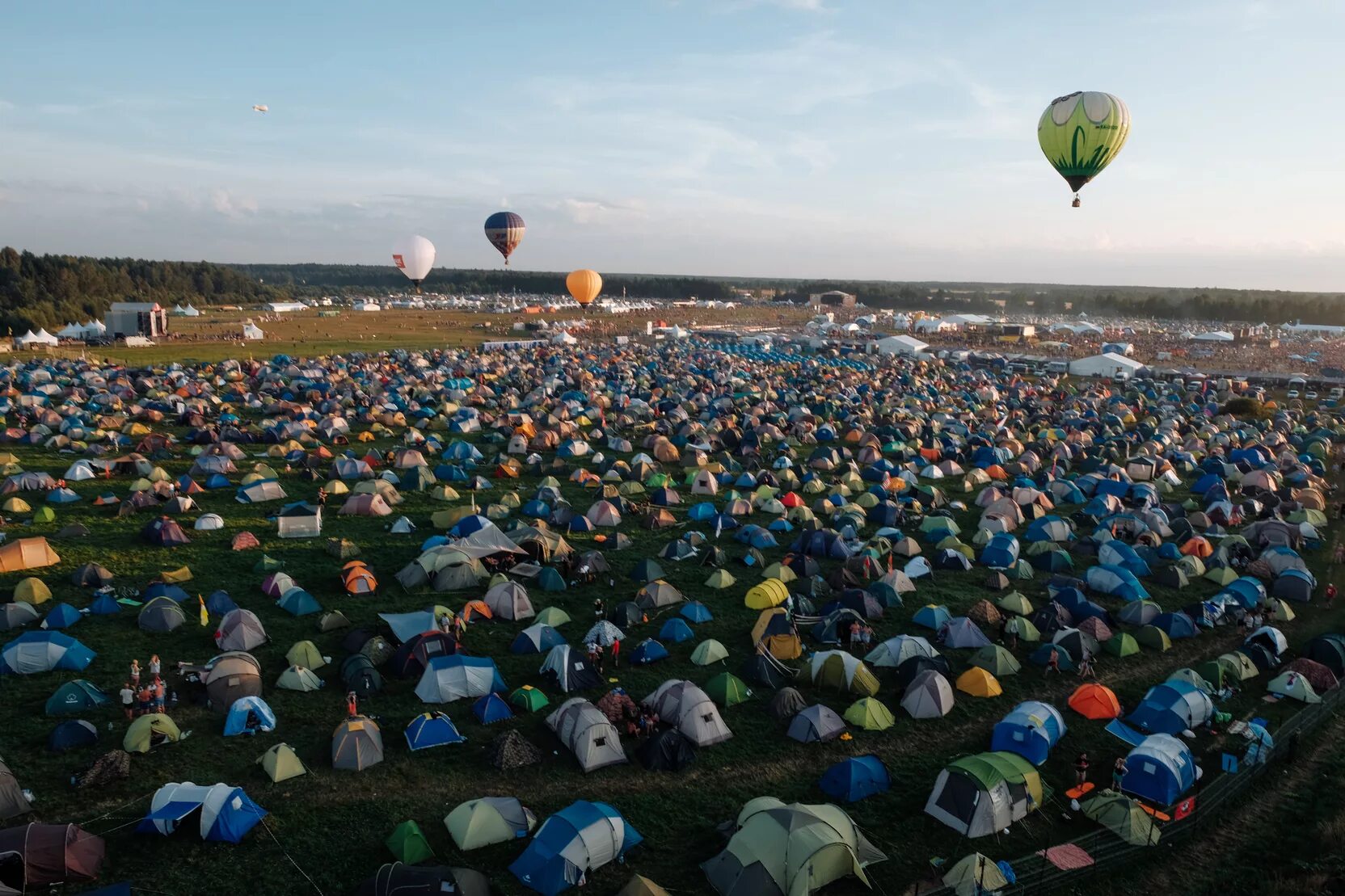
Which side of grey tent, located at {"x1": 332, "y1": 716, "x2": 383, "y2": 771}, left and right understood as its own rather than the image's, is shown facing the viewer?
front

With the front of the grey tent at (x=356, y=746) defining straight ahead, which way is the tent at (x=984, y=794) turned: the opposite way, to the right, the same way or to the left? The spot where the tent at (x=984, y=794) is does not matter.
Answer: to the right

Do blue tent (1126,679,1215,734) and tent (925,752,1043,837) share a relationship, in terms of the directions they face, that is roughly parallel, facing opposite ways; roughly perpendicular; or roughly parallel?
roughly parallel

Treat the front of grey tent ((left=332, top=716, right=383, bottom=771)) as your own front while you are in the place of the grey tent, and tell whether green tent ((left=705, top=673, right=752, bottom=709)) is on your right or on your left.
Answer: on your left

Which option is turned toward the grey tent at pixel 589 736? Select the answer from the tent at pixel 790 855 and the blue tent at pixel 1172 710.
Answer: the blue tent

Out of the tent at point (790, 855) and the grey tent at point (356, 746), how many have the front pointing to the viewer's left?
0

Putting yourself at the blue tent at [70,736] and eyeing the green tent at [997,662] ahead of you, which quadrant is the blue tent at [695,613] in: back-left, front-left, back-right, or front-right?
front-left

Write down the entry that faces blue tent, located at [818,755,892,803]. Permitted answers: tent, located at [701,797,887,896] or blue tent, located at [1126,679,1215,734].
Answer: blue tent, located at [1126,679,1215,734]

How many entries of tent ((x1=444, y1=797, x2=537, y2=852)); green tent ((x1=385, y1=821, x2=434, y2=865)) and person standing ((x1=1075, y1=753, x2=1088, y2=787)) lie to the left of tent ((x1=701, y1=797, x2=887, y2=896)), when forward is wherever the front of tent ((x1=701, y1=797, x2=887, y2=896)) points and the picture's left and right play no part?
1
